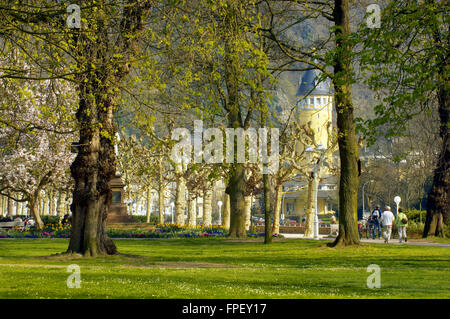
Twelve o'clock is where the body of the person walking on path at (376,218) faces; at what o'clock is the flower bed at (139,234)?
The flower bed is roughly at 8 o'clock from the person walking on path.

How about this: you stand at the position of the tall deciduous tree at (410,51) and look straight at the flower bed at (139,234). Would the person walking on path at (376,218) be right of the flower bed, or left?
right

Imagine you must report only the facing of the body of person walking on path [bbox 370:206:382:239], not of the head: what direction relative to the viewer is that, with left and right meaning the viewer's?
facing away from the viewer

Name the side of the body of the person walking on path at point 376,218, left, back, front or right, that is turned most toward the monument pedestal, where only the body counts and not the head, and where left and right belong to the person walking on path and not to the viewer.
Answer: left

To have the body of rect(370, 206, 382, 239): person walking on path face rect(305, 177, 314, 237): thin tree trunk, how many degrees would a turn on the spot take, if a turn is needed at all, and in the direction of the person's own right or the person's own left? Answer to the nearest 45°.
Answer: approximately 135° to the person's own left
